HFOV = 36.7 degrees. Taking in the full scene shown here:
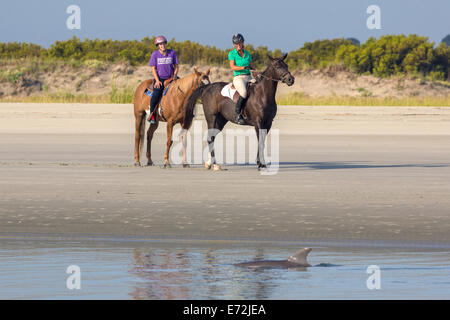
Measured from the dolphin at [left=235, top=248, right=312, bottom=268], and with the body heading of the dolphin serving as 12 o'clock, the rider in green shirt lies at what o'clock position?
The rider in green shirt is roughly at 3 o'clock from the dolphin.

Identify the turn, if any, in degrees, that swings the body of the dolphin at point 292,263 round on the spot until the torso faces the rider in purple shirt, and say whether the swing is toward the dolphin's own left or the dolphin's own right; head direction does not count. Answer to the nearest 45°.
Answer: approximately 90° to the dolphin's own right

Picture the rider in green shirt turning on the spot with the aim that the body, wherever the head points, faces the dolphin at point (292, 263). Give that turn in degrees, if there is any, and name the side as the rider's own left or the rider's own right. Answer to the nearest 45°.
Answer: approximately 45° to the rider's own right

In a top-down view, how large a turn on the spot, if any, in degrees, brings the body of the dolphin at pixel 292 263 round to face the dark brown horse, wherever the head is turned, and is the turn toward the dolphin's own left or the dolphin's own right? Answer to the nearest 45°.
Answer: approximately 90° to the dolphin's own right

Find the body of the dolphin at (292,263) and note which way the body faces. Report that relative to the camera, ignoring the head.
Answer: to the viewer's left

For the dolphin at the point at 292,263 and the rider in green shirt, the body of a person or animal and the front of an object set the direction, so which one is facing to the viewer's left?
the dolphin

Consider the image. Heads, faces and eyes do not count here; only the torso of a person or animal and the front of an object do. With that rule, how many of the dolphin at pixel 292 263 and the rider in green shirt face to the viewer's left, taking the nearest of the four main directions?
1

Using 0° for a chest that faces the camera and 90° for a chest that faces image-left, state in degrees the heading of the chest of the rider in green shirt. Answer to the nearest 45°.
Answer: approximately 315°
